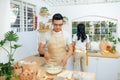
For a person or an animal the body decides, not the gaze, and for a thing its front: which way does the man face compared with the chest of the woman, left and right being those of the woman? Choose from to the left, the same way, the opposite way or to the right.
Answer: the opposite way

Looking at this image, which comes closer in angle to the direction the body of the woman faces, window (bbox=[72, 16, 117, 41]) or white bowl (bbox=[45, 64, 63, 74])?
the window

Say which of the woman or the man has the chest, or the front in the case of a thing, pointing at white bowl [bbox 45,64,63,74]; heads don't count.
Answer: the man

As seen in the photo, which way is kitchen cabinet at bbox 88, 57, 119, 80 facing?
toward the camera

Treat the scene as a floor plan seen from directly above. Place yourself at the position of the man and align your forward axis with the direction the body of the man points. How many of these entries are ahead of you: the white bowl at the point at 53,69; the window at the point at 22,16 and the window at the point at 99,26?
1

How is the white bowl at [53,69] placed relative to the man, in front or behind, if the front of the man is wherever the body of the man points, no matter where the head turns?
in front

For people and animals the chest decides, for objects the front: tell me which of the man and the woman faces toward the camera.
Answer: the man

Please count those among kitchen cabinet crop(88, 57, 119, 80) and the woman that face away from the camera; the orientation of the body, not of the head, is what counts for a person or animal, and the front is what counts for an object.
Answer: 1

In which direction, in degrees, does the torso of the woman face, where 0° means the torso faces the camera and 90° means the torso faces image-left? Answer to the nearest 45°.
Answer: approximately 180°

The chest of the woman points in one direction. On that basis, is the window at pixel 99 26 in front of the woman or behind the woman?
in front

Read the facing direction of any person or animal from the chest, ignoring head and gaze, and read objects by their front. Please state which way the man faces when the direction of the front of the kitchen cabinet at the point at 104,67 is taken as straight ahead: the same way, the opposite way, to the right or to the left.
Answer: the same way

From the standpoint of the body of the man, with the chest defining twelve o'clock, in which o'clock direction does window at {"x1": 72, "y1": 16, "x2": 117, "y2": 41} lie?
The window is roughly at 7 o'clock from the man.

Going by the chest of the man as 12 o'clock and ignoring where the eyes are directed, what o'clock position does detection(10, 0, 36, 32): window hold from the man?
The window is roughly at 5 o'clock from the man.

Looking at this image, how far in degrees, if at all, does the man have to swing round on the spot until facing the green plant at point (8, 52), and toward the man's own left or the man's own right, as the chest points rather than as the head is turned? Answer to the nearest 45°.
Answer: approximately 90° to the man's own right

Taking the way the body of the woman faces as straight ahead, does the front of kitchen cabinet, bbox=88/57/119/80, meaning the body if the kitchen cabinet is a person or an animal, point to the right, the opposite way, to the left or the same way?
the opposite way
